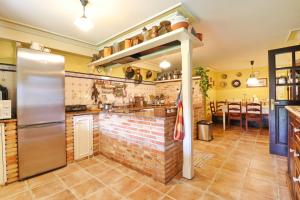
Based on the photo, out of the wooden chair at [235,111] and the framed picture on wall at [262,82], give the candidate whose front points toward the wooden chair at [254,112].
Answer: the framed picture on wall

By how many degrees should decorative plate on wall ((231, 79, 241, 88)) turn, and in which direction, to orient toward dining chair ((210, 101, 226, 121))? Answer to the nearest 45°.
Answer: approximately 45° to its right

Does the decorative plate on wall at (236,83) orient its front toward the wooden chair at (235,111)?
yes
